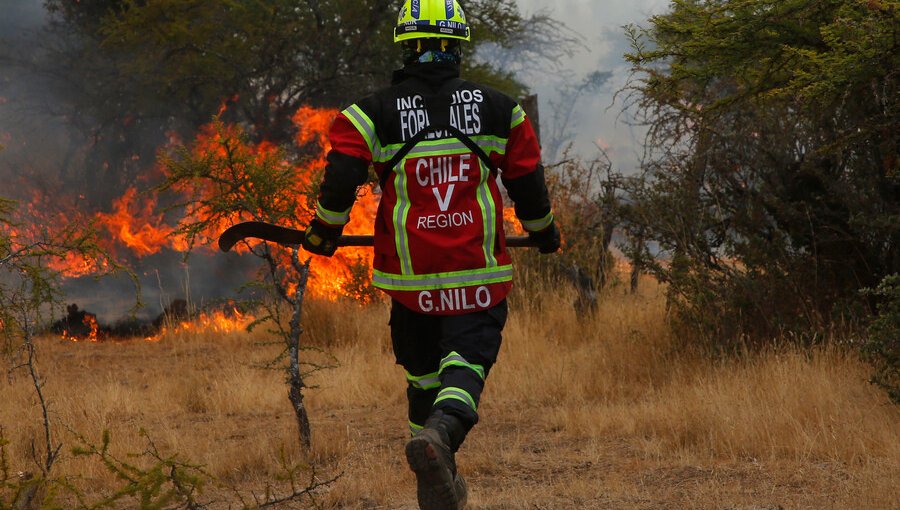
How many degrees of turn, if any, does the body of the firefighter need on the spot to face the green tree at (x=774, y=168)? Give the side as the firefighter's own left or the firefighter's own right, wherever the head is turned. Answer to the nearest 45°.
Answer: approximately 45° to the firefighter's own right

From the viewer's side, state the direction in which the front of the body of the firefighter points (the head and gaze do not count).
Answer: away from the camera

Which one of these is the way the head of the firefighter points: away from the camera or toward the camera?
away from the camera

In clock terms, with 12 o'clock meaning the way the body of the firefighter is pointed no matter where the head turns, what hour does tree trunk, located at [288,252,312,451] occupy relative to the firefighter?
The tree trunk is roughly at 11 o'clock from the firefighter.
